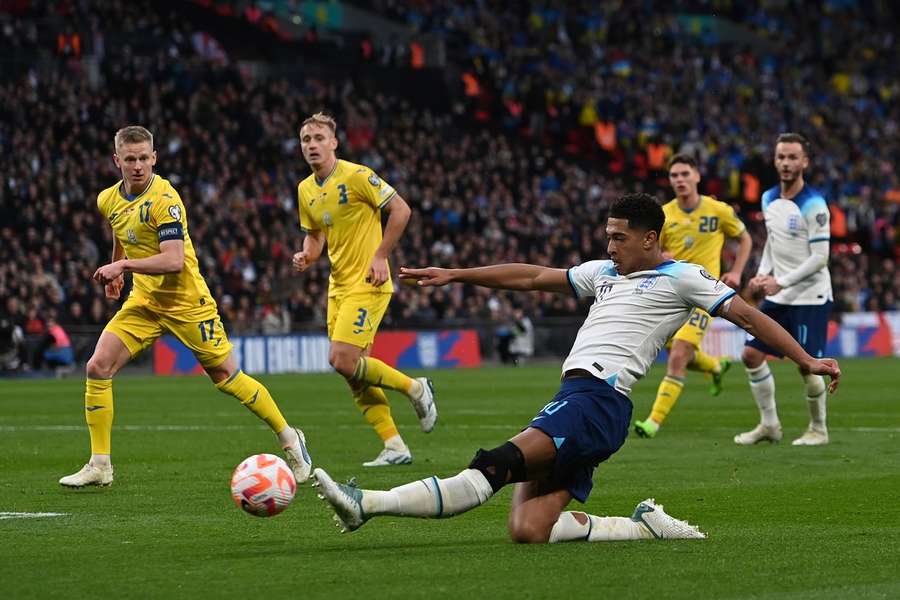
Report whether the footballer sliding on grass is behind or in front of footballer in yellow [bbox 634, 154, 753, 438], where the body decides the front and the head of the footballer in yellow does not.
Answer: in front

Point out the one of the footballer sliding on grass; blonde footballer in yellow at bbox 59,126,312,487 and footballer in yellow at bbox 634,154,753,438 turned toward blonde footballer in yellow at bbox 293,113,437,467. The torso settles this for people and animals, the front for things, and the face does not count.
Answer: footballer in yellow at bbox 634,154,753,438

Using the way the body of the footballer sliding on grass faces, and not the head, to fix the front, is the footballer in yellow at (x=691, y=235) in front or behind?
behind

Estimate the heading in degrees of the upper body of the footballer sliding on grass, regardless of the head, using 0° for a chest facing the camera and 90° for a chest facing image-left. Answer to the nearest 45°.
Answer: approximately 45°

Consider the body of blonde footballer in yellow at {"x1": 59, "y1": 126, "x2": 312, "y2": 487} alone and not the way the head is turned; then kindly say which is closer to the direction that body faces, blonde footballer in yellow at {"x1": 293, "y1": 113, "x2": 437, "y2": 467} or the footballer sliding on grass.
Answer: the footballer sliding on grass

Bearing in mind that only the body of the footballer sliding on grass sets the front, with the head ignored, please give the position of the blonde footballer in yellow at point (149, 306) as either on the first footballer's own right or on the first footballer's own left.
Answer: on the first footballer's own right

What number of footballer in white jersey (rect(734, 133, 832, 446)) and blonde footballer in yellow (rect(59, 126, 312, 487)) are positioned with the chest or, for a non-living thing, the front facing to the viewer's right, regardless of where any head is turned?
0

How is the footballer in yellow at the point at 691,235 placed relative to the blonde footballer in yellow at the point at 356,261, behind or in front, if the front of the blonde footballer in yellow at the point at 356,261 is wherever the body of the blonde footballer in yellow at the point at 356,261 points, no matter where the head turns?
behind

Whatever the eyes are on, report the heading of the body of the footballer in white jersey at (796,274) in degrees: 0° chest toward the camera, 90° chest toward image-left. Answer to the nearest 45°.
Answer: approximately 45°

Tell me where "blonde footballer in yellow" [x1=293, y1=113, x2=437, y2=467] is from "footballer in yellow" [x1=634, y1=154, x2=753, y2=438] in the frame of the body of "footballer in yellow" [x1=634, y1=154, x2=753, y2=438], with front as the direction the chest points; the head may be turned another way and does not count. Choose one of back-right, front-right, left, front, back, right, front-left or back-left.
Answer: front

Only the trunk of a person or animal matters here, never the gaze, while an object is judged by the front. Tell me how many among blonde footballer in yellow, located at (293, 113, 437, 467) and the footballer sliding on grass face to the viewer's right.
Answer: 0

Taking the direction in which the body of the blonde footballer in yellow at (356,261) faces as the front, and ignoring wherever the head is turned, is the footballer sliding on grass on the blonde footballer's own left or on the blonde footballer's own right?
on the blonde footballer's own left

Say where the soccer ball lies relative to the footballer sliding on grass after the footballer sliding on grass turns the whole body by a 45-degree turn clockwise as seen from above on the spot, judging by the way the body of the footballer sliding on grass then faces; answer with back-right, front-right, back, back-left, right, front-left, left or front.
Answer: front

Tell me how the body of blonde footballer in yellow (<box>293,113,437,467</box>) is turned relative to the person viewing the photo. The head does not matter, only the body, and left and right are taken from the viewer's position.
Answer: facing the viewer and to the left of the viewer
